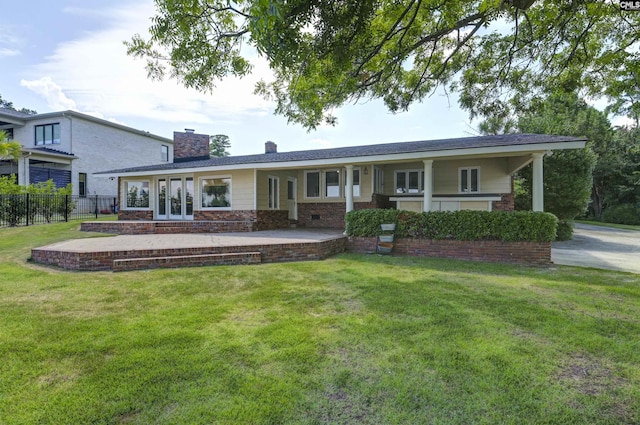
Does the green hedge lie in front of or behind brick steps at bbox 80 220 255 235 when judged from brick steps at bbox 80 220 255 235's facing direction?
in front

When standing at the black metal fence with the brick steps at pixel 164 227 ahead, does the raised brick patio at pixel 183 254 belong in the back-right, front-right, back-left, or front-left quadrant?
front-right

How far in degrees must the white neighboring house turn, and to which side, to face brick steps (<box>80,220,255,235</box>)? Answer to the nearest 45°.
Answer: approximately 45° to its left

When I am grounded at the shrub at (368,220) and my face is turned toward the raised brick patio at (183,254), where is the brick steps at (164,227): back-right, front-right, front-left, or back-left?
front-right

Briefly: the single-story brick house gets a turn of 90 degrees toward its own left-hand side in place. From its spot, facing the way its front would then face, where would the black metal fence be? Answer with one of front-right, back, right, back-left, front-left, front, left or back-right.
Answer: back

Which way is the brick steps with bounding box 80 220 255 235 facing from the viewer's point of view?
toward the camera

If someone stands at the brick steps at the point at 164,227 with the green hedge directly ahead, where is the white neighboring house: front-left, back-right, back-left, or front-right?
back-left

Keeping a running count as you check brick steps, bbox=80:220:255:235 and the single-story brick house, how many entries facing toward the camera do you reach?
2

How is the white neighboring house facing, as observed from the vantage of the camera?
facing the viewer and to the left of the viewer

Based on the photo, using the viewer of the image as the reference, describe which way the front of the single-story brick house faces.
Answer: facing the viewer

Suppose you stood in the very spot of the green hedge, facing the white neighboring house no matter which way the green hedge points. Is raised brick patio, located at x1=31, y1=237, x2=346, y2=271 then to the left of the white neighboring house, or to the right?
left
